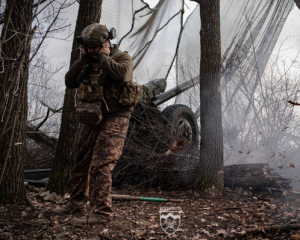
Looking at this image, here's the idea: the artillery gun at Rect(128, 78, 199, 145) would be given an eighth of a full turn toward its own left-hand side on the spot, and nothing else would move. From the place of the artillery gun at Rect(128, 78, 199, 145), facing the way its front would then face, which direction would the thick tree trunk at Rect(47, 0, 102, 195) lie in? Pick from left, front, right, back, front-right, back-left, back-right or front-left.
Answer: back-left

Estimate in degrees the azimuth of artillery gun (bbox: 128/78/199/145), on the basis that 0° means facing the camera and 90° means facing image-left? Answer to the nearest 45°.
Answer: approximately 225°

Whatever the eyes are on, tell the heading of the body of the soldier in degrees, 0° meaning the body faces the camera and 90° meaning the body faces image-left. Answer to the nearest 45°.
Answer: approximately 45°

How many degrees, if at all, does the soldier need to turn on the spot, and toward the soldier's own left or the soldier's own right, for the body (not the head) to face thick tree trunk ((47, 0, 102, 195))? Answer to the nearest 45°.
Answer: approximately 135° to the soldier's own right

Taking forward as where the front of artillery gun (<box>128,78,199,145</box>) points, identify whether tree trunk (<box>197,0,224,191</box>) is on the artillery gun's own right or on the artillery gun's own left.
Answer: on the artillery gun's own right

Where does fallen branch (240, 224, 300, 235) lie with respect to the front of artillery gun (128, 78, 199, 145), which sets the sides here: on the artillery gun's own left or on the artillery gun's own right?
on the artillery gun's own right

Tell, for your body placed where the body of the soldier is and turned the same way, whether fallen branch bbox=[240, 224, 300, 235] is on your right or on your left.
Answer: on your left

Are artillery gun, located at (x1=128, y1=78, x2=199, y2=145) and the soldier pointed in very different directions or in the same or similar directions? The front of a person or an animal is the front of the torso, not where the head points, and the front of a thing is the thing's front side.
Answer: very different directions

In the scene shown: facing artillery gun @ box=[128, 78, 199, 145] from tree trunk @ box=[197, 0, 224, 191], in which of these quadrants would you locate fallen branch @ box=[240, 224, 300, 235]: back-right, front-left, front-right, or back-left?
back-left
